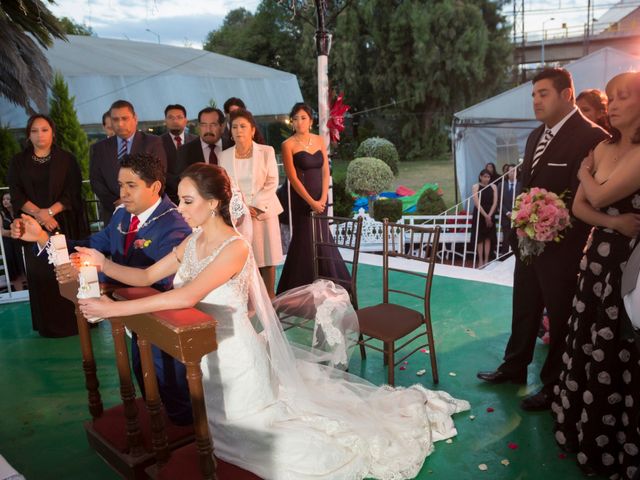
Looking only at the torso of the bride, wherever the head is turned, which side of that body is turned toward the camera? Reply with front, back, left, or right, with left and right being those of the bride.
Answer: left

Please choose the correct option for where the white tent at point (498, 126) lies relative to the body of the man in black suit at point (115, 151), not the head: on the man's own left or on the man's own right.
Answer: on the man's own left

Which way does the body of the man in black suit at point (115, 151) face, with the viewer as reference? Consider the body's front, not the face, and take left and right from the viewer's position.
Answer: facing the viewer

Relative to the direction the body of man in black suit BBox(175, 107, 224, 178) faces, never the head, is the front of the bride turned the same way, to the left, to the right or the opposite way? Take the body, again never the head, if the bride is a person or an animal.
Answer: to the right

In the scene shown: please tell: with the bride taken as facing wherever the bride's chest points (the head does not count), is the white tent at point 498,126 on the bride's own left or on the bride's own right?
on the bride's own right

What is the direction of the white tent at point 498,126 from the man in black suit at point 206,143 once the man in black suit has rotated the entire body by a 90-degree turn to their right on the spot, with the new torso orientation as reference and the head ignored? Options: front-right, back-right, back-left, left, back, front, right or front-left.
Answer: back-right

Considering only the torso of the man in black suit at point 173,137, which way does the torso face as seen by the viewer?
toward the camera

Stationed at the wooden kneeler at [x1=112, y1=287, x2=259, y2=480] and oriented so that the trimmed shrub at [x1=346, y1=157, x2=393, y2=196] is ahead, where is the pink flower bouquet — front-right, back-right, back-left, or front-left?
front-right

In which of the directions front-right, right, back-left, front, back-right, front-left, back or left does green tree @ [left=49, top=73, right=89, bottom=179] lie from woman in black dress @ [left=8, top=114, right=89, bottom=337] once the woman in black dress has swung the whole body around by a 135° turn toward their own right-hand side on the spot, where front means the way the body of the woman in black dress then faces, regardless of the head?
front-right

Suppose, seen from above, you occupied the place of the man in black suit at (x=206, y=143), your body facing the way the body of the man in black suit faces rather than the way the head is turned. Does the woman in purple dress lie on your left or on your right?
on your left

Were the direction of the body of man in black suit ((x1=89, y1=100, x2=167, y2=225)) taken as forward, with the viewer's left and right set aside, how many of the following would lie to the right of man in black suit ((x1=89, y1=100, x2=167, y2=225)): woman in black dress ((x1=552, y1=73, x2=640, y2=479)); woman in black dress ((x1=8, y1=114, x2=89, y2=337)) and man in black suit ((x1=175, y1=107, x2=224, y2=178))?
1

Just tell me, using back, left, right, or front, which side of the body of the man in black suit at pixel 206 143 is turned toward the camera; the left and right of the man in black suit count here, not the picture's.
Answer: front

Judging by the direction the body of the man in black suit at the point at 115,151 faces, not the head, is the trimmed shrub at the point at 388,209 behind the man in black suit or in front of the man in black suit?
behind

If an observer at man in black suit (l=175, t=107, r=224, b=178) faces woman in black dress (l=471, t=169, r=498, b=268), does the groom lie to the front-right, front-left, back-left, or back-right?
back-right

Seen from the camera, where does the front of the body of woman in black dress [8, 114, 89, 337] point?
toward the camera

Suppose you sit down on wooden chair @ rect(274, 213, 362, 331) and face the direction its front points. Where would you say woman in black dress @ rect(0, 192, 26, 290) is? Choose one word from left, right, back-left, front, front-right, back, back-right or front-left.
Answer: right

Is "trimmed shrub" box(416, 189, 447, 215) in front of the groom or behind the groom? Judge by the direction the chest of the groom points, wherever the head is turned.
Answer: behind

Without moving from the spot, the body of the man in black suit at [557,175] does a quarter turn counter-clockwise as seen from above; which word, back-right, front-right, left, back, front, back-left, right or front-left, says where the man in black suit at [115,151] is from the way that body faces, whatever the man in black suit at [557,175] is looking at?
back-right

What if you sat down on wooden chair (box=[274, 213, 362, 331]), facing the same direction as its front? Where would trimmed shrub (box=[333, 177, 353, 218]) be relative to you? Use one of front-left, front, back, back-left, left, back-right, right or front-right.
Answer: back-right
